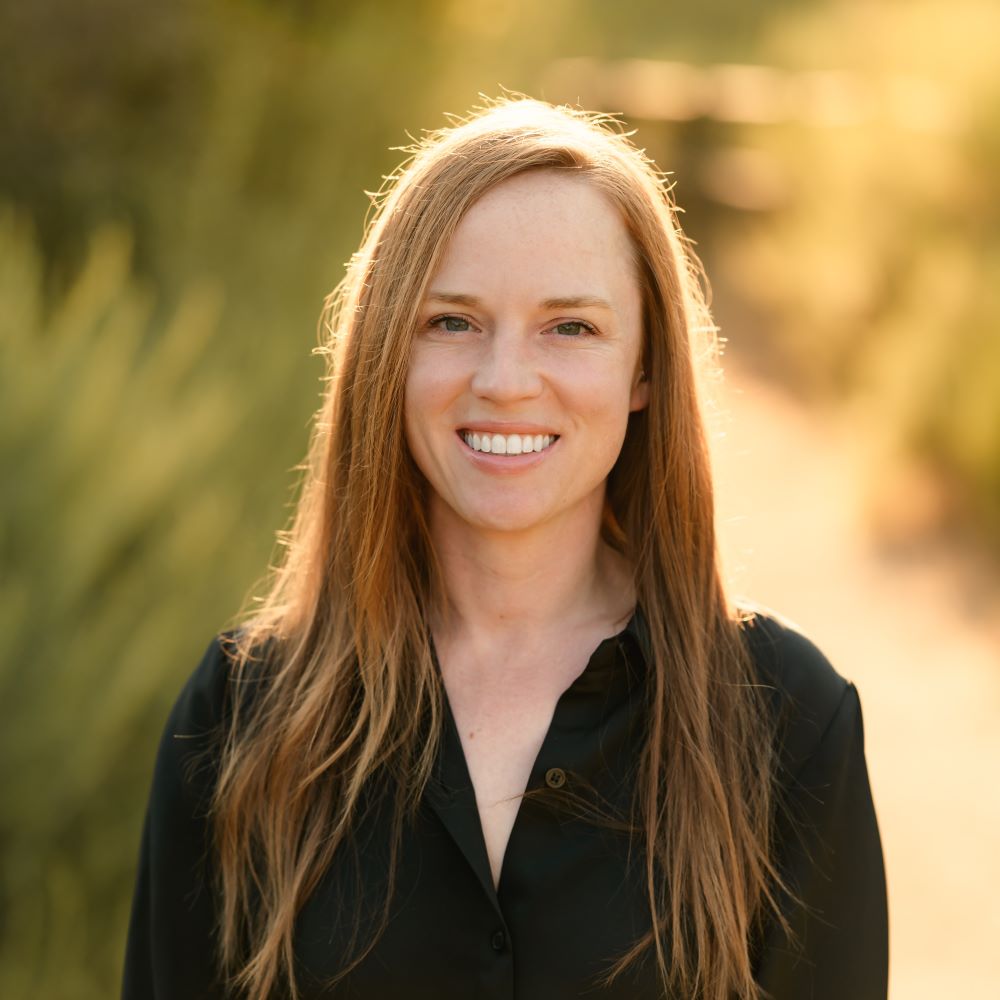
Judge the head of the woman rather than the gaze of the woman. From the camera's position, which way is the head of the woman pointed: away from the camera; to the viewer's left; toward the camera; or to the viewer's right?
toward the camera

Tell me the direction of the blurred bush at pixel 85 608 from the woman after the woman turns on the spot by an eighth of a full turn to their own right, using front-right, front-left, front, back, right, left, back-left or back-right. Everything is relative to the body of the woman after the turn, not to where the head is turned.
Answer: right

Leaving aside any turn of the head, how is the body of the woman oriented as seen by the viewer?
toward the camera
